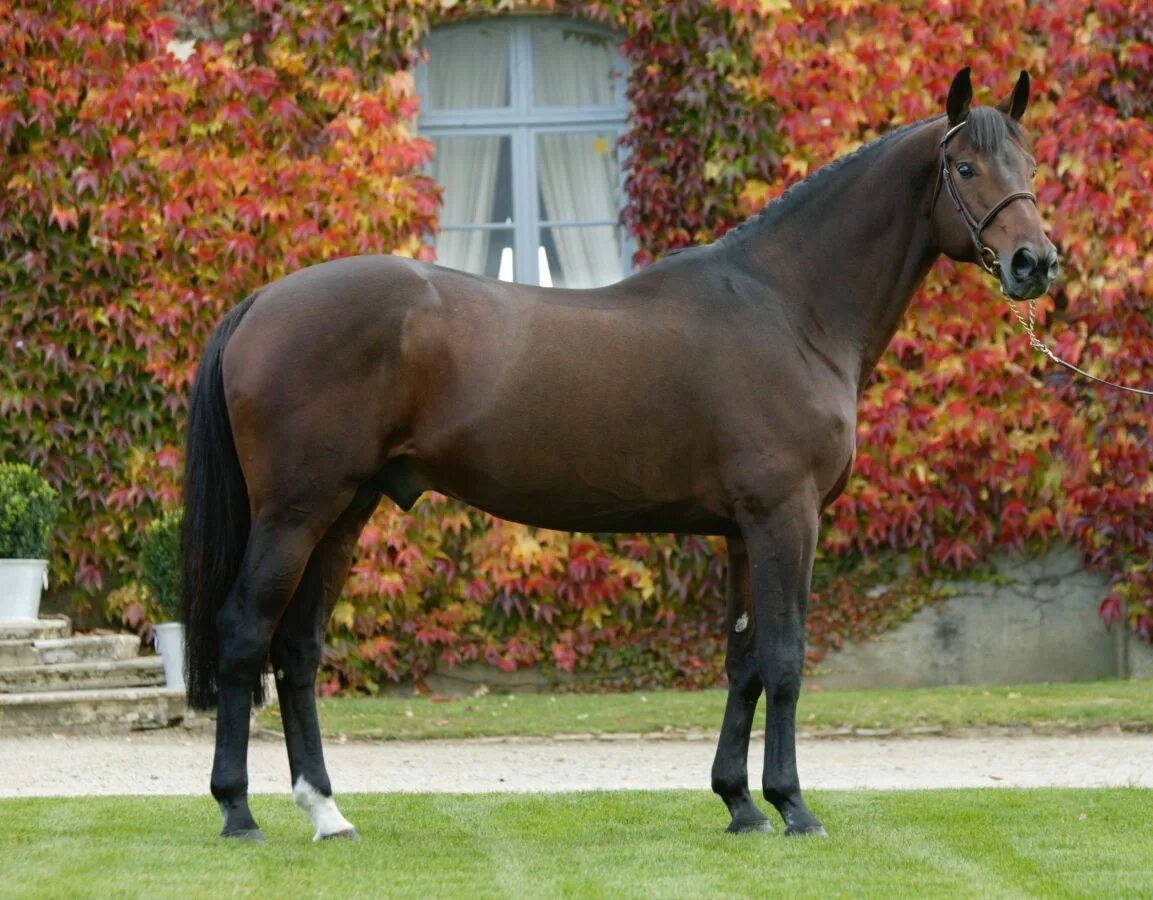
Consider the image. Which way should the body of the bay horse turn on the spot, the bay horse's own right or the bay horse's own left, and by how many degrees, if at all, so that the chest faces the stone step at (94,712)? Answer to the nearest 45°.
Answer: approximately 135° to the bay horse's own left

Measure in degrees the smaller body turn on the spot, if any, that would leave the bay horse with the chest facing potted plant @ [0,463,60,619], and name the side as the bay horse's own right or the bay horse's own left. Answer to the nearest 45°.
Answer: approximately 135° to the bay horse's own left

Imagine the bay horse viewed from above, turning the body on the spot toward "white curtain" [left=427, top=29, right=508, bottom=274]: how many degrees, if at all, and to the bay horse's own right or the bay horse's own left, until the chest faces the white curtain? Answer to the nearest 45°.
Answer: approximately 90° to the bay horse's own left

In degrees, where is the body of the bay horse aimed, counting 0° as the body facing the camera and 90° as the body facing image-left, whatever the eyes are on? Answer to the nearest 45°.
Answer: approximately 270°

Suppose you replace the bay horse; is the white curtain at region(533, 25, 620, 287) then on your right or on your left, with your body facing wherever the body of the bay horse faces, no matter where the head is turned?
on your left

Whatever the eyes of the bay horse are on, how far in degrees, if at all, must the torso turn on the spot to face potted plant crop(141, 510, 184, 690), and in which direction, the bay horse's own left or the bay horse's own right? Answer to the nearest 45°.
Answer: approximately 135° to the bay horse's own left

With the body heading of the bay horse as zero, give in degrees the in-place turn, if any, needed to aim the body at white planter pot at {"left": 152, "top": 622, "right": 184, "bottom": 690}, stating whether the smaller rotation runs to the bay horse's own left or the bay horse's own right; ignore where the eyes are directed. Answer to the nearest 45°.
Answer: approximately 135° to the bay horse's own left

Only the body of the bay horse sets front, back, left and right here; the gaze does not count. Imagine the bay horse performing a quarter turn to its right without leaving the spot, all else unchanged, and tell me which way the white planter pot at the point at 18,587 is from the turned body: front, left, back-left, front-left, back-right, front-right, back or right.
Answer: back-right

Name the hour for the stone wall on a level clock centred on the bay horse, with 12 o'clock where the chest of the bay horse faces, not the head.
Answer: The stone wall is roughly at 10 o'clock from the bay horse.

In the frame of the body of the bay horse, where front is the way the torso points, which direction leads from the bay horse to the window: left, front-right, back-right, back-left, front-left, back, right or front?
left
